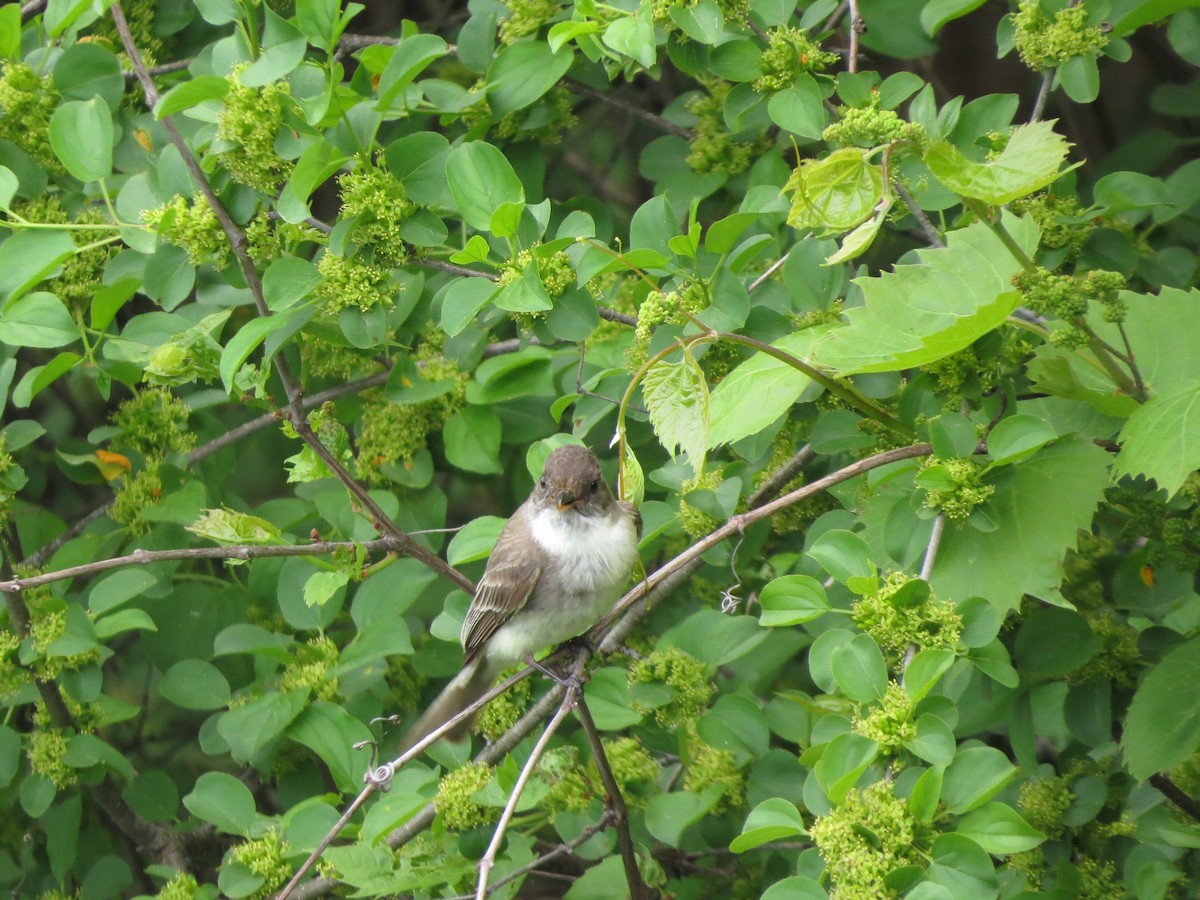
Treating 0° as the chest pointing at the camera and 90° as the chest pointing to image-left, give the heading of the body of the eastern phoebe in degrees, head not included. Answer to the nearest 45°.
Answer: approximately 315°

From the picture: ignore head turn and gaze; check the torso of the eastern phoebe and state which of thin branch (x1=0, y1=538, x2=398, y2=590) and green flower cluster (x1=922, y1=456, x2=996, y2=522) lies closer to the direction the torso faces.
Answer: the green flower cluster
